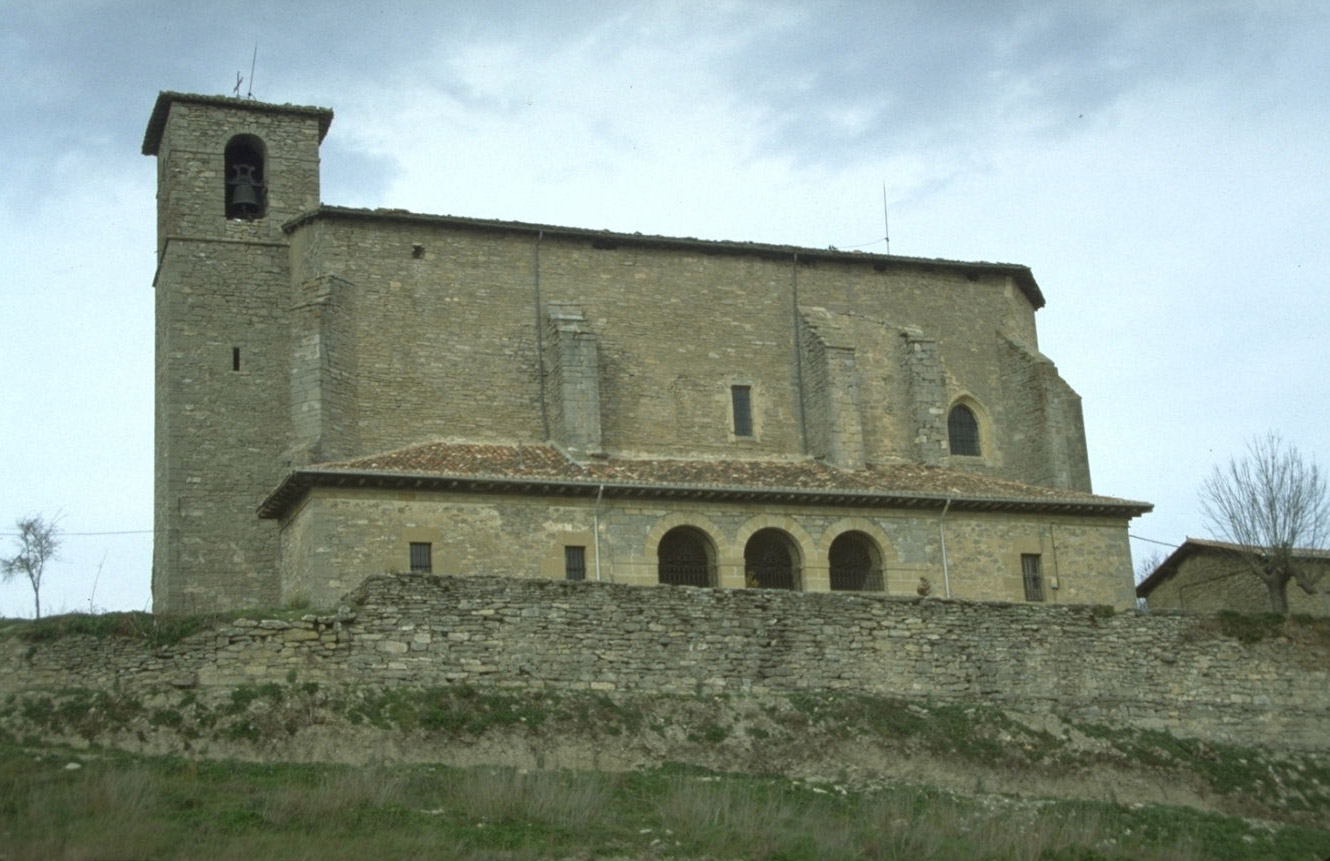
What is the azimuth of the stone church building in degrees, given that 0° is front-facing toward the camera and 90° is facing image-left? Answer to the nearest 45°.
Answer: approximately 0°

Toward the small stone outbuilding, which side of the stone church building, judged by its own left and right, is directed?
left

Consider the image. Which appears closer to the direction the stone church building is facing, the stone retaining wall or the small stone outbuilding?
the stone retaining wall
